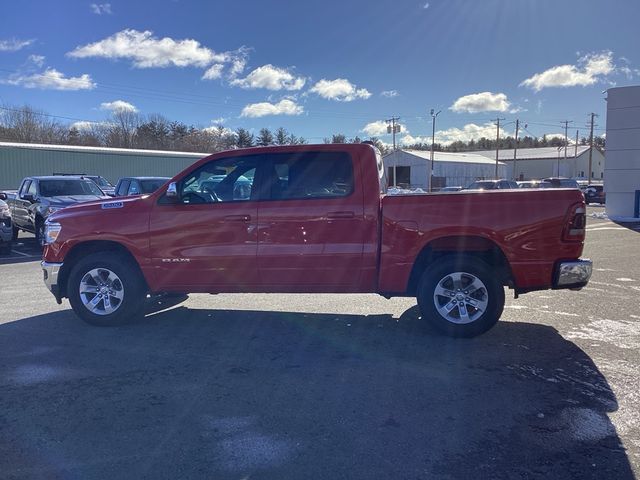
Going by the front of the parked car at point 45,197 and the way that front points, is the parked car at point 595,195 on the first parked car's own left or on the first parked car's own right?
on the first parked car's own left

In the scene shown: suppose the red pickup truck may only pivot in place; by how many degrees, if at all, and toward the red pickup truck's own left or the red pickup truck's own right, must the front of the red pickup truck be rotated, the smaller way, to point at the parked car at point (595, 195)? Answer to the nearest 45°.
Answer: approximately 135° to the red pickup truck's own right

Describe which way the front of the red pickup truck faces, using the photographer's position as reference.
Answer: facing to the left of the viewer

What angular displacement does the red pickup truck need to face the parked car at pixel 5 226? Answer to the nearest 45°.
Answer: approximately 45° to its right

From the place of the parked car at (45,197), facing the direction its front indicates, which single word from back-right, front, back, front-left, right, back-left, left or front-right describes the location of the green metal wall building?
back-left

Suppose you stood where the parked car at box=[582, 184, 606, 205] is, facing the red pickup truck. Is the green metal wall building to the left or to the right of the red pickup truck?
right
